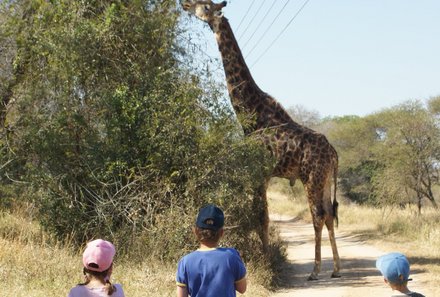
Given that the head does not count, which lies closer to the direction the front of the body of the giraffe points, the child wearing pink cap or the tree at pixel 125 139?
the tree

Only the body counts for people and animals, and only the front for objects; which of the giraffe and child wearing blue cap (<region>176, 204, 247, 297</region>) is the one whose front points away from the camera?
the child wearing blue cap

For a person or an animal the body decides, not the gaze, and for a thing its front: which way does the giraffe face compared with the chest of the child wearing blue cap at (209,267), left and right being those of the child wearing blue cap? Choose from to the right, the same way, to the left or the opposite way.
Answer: to the left

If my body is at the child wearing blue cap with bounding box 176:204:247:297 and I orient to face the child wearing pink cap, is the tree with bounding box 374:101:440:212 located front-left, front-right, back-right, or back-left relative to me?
back-right

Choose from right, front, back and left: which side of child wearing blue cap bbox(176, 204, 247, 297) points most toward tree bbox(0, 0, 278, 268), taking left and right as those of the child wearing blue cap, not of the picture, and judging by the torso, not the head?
front

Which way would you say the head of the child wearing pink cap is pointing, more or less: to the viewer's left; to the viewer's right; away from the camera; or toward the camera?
away from the camera

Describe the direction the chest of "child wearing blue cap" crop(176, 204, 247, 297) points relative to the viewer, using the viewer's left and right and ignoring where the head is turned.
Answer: facing away from the viewer

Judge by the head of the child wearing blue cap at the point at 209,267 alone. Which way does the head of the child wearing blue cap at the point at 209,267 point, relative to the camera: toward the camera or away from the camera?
away from the camera

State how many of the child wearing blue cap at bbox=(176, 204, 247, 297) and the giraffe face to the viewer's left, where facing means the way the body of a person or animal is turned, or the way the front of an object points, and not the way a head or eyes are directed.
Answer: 1

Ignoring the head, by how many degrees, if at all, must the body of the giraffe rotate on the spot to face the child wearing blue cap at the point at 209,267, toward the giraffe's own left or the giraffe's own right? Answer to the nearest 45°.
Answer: approximately 90° to the giraffe's own left

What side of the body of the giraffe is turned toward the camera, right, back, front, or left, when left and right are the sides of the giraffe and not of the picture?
left

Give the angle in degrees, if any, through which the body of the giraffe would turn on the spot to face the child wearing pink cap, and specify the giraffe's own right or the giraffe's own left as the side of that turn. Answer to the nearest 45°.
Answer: approximately 90° to the giraffe's own left
